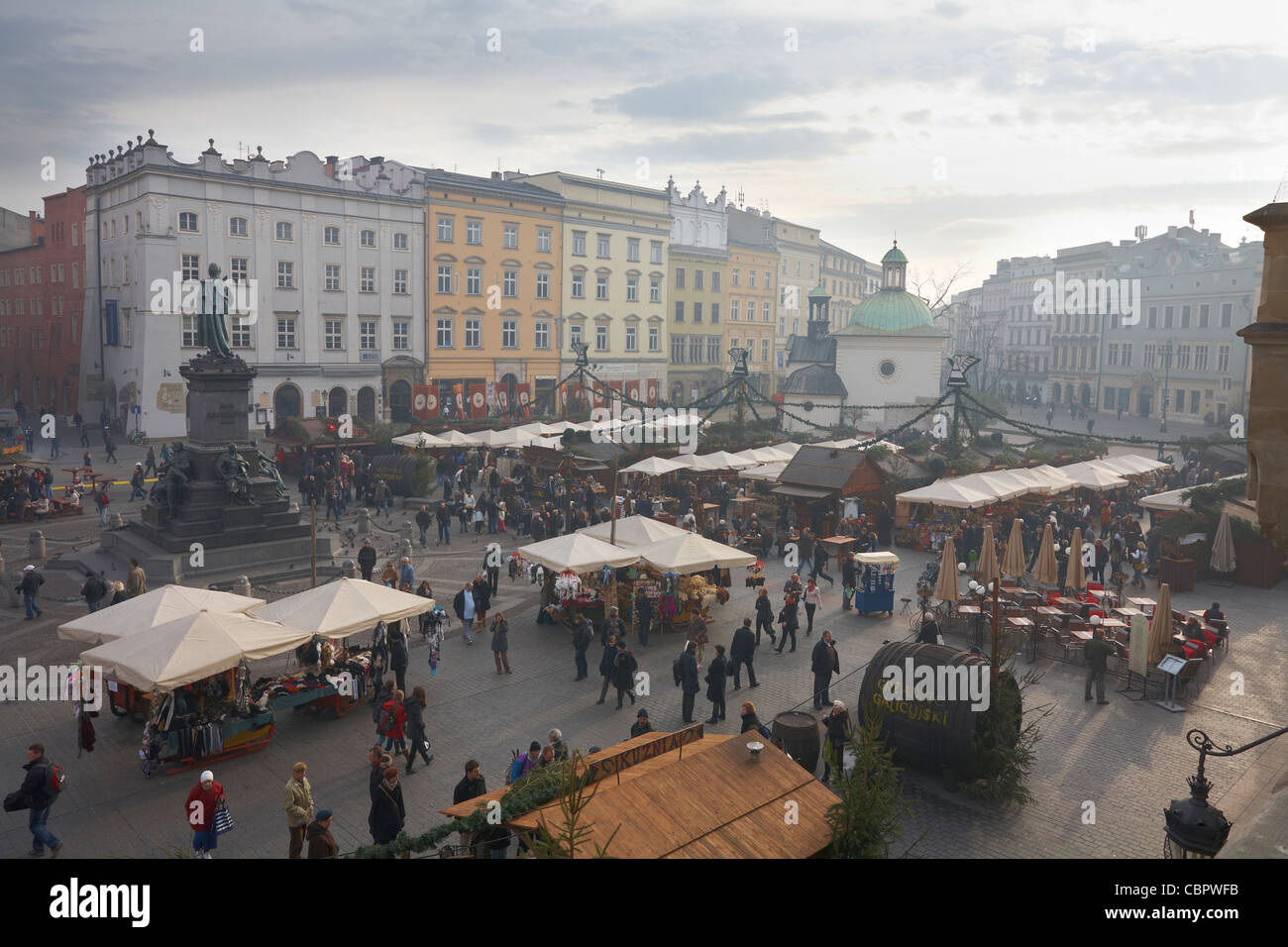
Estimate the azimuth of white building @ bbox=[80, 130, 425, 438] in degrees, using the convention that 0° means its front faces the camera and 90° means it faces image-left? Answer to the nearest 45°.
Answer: approximately 315°

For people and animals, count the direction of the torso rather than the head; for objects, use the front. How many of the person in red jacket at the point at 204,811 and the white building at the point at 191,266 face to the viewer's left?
0

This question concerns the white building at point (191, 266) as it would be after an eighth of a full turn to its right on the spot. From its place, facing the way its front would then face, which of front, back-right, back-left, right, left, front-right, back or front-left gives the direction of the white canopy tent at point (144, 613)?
front

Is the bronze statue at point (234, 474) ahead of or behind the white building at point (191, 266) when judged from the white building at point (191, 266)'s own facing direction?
ahead

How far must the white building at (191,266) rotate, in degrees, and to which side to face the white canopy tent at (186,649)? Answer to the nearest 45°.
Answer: approximately 45° to its right

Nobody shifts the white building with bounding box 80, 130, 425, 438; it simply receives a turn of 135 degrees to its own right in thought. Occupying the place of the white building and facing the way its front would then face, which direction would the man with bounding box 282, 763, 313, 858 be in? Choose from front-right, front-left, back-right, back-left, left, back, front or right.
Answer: left

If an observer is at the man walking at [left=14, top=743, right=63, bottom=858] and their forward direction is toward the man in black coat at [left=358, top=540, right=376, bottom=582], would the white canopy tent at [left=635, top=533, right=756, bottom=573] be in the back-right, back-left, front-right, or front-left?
front-right

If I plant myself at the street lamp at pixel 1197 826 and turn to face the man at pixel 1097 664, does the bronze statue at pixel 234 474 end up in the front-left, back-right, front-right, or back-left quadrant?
front-left
